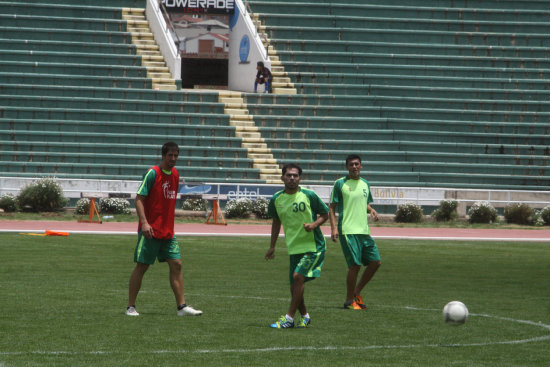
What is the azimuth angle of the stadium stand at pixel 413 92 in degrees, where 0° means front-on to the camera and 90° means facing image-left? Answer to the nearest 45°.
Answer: approximately 0°

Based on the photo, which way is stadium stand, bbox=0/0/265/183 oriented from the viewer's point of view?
toward the camera

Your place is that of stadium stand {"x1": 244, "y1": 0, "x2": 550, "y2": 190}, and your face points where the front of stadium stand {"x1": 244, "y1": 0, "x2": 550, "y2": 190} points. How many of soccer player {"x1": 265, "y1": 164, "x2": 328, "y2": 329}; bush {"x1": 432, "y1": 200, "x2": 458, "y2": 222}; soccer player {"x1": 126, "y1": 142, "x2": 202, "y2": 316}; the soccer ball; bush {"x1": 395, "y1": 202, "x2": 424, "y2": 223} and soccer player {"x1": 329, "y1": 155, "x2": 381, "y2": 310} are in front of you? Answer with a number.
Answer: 6

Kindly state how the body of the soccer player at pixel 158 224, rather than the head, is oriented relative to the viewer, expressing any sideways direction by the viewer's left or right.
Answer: facing the viewer and to the right of the viewer

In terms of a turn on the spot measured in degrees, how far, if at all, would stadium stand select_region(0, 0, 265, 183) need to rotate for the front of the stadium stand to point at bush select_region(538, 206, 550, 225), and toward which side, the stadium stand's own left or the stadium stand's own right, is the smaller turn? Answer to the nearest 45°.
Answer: approximately 45° to the stadium stand's own left

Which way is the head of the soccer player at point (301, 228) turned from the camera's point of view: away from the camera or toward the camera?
toward the camera

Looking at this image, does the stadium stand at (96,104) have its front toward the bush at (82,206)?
yes

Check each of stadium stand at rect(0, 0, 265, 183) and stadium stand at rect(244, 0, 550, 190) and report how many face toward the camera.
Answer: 2

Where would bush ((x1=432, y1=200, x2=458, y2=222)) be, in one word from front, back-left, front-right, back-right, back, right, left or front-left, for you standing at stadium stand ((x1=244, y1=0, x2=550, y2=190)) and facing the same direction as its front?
front

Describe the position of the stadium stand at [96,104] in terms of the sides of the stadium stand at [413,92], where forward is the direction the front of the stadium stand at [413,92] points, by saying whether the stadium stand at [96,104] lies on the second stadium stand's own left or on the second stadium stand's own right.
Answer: on the second stadium stand's own right

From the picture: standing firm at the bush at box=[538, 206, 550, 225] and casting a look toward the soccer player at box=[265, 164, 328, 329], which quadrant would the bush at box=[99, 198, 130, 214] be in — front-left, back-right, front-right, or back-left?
front-right

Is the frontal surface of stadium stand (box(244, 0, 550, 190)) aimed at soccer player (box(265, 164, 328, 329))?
yes
